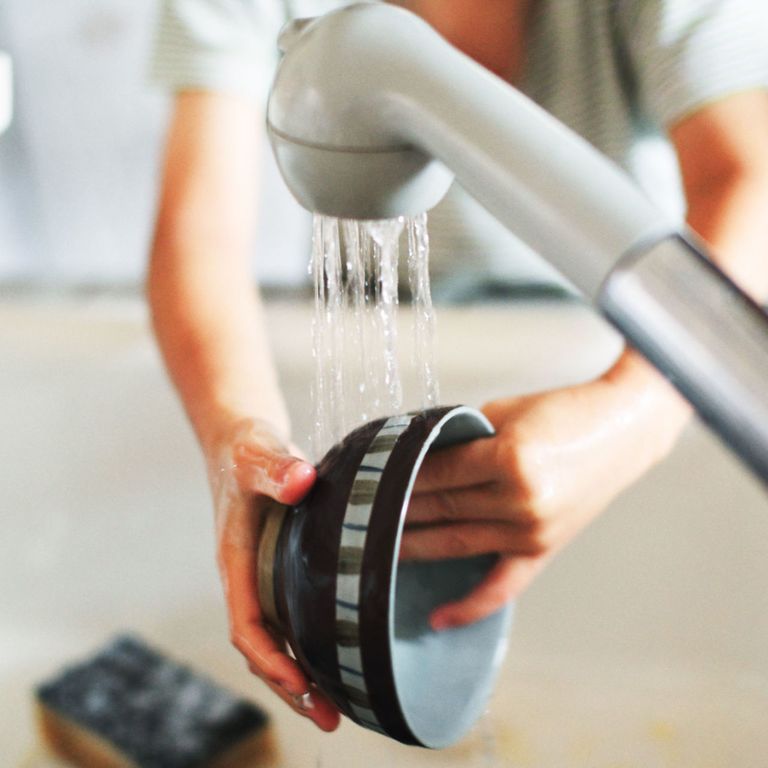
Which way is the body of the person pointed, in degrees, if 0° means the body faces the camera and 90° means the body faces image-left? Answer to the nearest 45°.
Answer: approximately 0°
